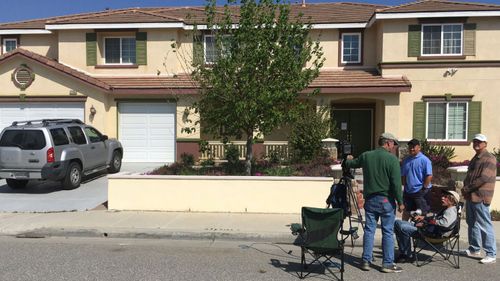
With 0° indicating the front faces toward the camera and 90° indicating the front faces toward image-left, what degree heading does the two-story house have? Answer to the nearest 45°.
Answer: approximately 0°

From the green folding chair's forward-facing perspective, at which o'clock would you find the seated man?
The seated man is roughly at 2 o'clock from the green folding chair.

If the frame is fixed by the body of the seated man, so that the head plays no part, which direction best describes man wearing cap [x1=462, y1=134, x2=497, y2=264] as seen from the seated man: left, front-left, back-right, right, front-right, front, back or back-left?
back-right

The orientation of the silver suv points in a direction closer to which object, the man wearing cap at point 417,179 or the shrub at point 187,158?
the shrub

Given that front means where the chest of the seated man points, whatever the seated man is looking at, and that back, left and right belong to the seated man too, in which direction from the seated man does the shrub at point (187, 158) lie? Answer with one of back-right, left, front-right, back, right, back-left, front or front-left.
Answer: front-right

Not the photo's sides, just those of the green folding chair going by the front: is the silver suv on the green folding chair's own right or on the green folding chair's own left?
on the green folding chair's own left

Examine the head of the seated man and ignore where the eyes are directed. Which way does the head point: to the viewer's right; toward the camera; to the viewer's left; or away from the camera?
to the viewer's left

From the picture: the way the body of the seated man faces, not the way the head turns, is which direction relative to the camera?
to the viewer's left

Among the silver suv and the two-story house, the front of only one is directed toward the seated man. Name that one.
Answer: the two-story house

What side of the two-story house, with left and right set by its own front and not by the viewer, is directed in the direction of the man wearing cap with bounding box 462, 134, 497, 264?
front

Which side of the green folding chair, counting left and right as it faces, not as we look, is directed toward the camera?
back

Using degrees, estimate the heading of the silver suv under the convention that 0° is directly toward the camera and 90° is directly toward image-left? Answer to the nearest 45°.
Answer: approximately 225°
